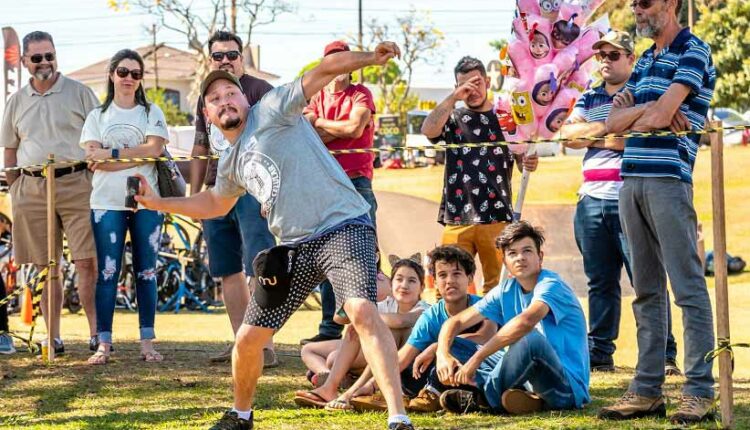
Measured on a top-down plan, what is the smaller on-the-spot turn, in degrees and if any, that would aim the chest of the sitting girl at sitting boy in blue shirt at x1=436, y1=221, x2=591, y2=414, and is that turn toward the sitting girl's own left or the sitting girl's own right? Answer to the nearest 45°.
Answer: approximately 90° to the sitting girl's own left

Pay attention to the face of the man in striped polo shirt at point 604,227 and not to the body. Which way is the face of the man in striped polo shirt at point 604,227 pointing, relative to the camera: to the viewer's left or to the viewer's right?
to the viewer's left

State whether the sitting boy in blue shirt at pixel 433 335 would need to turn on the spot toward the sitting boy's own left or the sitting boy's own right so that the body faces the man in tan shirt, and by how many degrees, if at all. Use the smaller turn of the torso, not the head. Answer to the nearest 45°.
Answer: approximately 90° to the sitting boy's own right

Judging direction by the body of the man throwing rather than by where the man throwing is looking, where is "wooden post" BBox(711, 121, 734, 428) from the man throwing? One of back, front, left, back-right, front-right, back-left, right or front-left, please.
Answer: back-left

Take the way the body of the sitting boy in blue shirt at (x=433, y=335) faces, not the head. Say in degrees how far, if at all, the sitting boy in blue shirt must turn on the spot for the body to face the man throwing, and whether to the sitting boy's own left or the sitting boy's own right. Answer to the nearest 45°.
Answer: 0° — they already face them

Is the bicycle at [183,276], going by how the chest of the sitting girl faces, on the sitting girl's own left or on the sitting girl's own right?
on the sitting girl's own right

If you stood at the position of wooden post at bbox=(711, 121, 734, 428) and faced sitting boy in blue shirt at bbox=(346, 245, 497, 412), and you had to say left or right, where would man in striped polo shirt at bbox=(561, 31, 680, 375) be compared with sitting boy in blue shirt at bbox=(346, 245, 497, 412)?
right
